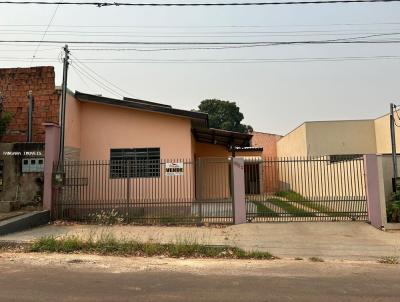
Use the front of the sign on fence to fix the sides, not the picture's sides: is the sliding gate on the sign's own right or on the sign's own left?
on the sign's own left

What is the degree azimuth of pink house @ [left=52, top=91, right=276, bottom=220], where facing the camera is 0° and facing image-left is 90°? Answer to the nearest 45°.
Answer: approximately 0°

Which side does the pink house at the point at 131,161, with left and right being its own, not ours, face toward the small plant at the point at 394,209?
left

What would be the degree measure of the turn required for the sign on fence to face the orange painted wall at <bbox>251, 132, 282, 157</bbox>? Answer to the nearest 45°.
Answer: approximately 180°

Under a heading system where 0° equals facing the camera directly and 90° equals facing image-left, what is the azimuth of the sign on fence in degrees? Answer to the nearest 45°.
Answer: approximately 0°

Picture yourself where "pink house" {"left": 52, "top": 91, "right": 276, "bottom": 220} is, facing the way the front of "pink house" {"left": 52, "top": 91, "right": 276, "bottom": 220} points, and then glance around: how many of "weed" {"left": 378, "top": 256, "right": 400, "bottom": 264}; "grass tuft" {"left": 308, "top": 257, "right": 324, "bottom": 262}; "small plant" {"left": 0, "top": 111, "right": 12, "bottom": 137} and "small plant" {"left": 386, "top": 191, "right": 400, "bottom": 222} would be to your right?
1

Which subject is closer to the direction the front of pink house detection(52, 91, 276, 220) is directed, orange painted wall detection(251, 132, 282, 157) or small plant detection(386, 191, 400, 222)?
the small plant

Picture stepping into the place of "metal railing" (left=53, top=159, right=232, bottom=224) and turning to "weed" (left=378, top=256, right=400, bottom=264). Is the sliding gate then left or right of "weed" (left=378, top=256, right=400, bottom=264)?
left

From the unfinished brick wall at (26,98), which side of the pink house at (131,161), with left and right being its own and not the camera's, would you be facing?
right

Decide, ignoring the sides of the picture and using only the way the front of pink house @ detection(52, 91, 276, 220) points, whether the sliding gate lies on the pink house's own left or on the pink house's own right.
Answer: on the pink house's own left

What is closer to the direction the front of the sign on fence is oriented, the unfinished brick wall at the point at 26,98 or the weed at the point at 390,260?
the weed
